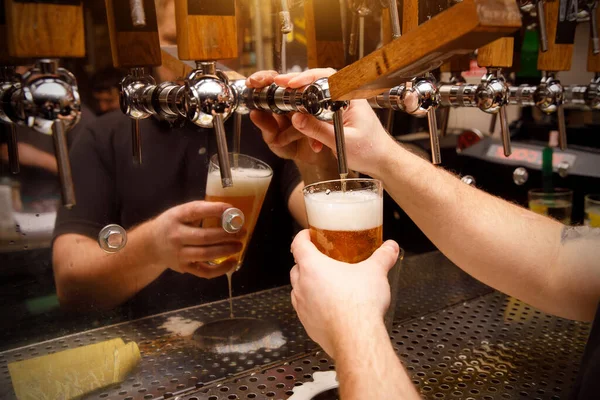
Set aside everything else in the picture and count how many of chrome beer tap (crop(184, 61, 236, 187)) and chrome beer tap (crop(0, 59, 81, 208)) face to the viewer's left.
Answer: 0

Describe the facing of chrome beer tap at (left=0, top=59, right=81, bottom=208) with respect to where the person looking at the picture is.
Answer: facing the viewer and to the right of the viewer

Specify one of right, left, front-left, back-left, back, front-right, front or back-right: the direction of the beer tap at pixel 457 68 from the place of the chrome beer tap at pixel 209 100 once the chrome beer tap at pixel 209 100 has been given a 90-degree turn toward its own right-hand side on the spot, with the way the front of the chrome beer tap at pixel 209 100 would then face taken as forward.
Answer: back

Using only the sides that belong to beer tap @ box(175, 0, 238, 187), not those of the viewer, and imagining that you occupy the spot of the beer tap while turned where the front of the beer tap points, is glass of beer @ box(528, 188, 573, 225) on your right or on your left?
on your left

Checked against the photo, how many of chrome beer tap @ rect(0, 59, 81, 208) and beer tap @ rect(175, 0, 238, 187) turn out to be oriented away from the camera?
0

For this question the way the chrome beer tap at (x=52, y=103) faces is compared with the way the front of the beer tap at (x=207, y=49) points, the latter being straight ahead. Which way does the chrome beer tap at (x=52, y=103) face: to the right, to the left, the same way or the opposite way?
the same way

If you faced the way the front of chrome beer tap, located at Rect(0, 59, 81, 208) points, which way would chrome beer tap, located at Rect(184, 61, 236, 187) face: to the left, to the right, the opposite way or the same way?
the same way

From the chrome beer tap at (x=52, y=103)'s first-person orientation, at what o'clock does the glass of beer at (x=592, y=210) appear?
The glass of beer is roughly at 10 o'clock from the chrome beer tap.

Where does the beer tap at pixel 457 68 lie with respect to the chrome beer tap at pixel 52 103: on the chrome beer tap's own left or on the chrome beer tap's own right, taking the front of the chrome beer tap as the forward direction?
on the chrome beer tap's own left
